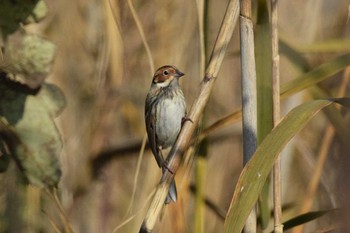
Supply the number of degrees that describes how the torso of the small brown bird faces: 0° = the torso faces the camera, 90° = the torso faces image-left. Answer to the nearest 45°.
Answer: approximately 315°
